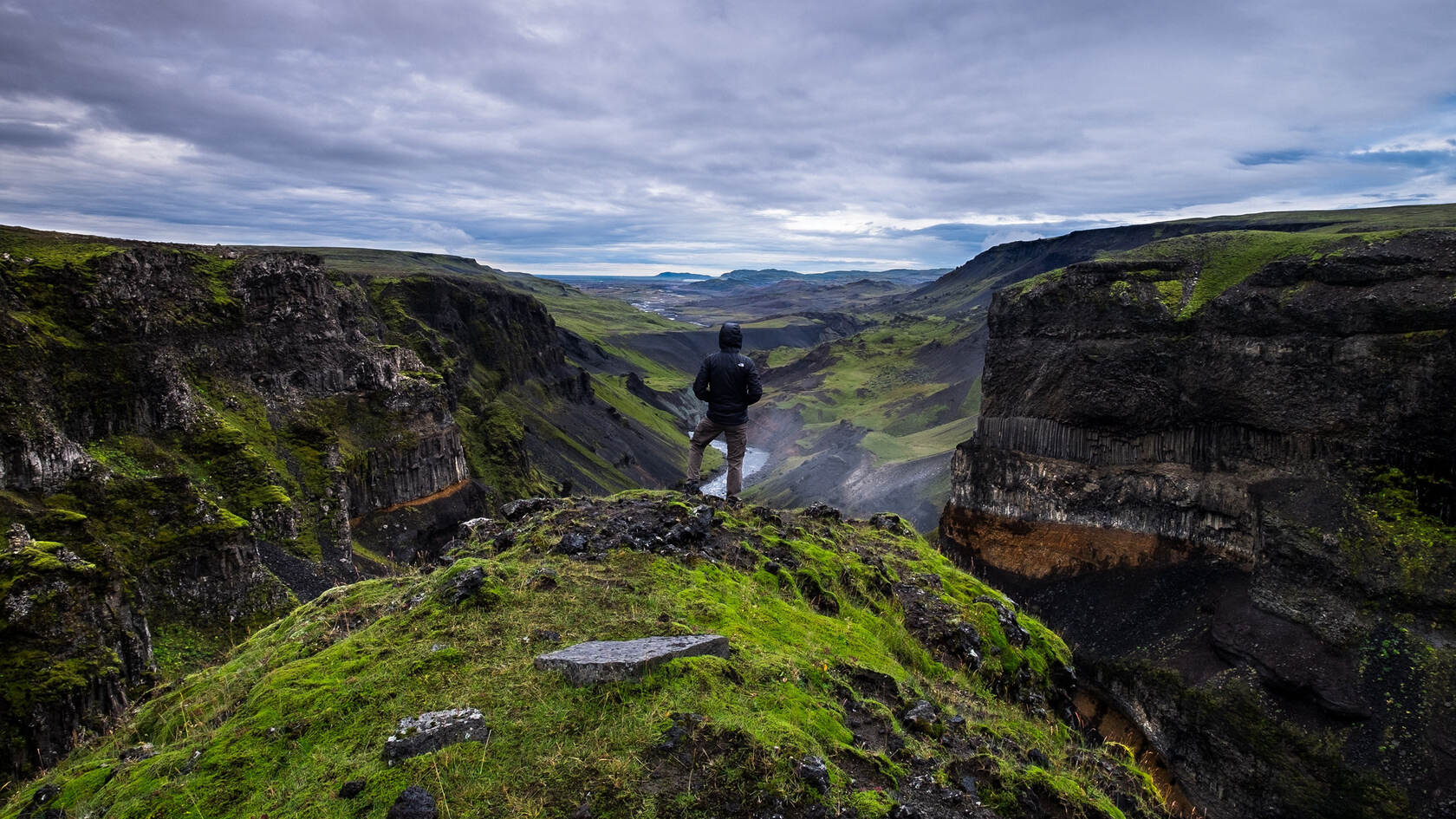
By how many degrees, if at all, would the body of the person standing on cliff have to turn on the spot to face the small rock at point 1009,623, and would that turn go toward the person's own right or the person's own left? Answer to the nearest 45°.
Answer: approximately 135° to the person's own right

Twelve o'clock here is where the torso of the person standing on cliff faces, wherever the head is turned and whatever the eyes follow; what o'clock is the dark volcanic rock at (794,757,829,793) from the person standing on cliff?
The dark volcanic rock is roughly at 6 o'clock from the person standing on cliff.

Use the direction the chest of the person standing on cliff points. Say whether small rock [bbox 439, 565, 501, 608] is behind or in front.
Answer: behind

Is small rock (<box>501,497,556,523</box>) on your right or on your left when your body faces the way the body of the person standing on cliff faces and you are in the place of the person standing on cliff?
on your left

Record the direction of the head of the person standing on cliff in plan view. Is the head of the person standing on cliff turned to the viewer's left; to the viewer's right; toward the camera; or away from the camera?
away from the camera

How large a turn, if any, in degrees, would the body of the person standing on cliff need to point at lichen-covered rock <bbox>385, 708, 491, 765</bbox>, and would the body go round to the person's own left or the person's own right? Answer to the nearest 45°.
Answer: approximately 180°

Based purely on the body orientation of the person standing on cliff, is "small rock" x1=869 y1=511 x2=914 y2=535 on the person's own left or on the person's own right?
on the person's own right

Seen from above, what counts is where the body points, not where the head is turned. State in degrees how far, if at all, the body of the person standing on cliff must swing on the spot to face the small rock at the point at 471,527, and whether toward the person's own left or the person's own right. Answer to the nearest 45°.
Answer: approximately 135° to the person's own left

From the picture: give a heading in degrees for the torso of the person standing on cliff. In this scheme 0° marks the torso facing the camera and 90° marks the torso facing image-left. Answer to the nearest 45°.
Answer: approximately 180°

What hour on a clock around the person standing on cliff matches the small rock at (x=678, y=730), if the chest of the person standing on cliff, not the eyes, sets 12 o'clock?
The small rock is roughly at 6 o'clock from the person standing on cliff.

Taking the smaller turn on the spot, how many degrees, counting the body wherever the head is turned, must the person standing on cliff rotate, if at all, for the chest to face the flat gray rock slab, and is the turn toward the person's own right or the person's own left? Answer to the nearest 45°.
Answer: approximately 180°
